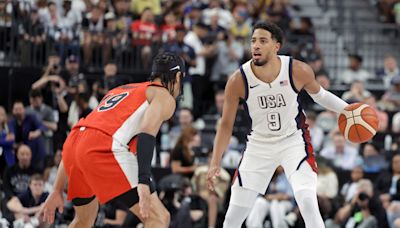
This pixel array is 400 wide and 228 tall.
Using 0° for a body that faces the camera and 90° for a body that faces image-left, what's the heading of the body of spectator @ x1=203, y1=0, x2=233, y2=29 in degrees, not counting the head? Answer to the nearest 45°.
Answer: approximately 0°

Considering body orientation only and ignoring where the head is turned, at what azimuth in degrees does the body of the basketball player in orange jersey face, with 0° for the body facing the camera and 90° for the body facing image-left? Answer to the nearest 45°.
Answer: approximately 225°

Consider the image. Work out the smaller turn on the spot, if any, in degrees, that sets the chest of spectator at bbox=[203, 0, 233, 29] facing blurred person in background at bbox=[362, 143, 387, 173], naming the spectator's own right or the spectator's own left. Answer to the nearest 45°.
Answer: approximately 45° to the spectator's own left

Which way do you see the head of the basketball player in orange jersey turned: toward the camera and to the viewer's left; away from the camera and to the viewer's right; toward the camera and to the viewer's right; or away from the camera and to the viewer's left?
away from the camera and to the viewer's right

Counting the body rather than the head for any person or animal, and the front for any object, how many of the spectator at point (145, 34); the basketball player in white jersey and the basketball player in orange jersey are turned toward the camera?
2

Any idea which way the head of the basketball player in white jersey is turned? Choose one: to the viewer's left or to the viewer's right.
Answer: to the viewer's left

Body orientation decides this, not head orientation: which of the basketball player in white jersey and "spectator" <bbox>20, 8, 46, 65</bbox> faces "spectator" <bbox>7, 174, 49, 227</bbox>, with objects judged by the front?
"spectator" <bbox>20, 8, 46, 65</bbox>

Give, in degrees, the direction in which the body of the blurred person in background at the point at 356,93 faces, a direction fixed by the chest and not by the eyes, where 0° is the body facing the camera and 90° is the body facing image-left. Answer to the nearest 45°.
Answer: approximately 0°
